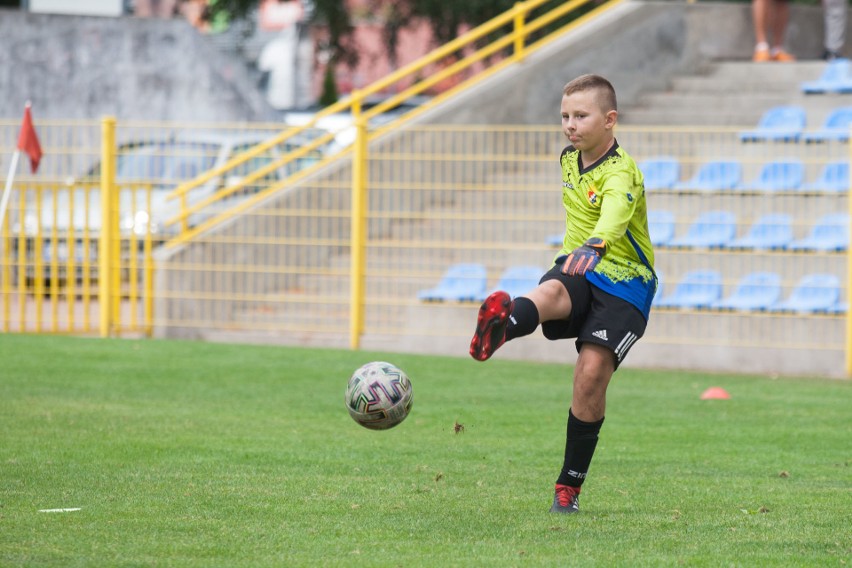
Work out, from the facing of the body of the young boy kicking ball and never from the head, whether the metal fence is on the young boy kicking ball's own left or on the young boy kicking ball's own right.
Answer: on the young boy kicking ball's own right

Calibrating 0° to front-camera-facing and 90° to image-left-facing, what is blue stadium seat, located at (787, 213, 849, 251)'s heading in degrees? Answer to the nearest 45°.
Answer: approximately 45°

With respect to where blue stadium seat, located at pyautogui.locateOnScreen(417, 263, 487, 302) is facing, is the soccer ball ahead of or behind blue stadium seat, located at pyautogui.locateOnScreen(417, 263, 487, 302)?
ahead

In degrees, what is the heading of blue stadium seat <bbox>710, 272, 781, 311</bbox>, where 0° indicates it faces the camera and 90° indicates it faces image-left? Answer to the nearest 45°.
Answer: approximately 45°

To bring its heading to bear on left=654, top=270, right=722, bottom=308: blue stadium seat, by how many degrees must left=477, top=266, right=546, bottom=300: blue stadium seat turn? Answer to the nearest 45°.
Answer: approximately 135° to its left

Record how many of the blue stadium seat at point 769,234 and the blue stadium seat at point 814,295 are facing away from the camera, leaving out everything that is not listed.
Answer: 0

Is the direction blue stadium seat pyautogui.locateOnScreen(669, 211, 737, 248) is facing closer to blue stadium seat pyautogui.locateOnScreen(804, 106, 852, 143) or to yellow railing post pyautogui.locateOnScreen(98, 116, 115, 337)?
the yellow railing post

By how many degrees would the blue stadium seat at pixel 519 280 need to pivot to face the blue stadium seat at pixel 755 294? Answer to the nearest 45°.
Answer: approximately 135° to its left

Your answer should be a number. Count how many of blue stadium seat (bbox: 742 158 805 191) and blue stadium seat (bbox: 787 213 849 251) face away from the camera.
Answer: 0
